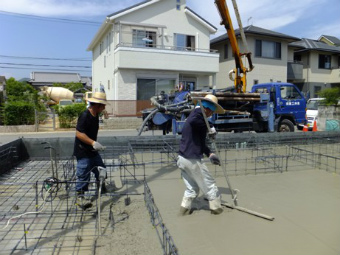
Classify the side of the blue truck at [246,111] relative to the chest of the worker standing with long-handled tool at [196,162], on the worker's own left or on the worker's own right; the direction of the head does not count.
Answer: on the worker's own left

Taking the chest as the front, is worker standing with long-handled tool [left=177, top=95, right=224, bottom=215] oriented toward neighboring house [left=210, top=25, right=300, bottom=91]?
no

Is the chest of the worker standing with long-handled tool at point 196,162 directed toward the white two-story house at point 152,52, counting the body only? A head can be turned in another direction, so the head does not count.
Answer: no

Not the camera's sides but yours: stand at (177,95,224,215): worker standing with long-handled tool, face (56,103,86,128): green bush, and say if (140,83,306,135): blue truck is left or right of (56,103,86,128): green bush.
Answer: right

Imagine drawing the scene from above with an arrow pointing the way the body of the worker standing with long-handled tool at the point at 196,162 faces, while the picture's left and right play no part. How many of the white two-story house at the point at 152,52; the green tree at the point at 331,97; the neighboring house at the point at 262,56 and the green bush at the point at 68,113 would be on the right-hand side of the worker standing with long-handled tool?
0

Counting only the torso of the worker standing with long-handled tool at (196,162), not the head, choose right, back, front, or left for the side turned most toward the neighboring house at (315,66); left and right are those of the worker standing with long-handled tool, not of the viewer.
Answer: left

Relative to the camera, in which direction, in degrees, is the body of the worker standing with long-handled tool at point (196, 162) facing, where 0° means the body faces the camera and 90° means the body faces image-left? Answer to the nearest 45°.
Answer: approximately 270°

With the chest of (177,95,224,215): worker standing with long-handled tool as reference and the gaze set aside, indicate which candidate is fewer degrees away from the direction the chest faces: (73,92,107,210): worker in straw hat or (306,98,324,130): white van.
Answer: the white van

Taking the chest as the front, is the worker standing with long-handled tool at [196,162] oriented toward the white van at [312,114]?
no

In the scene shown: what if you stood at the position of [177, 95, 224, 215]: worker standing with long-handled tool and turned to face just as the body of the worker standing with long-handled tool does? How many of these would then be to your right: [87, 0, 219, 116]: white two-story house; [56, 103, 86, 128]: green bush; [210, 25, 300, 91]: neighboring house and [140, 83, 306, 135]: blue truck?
0
